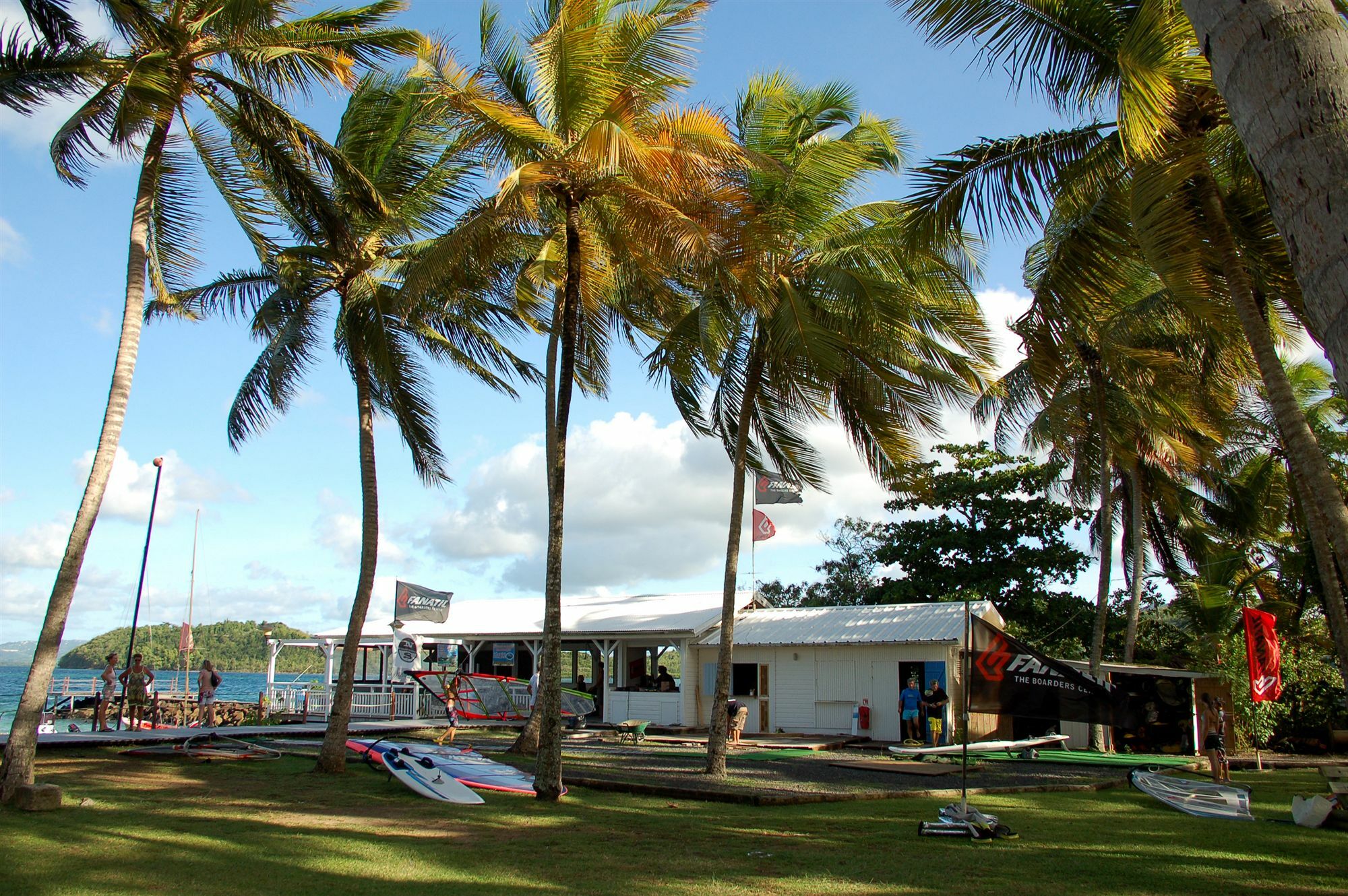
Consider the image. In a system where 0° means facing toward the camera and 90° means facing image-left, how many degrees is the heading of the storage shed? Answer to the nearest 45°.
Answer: approximately 0°

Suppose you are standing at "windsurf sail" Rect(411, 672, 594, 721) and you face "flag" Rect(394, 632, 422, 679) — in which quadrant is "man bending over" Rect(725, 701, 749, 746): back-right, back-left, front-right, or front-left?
back-right

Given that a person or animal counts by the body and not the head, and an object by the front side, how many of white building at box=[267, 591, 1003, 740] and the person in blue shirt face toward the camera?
2

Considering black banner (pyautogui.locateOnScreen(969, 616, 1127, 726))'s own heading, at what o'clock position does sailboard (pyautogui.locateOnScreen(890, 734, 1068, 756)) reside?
The sailboard is roughly at 6 o'clock from the black banner.
